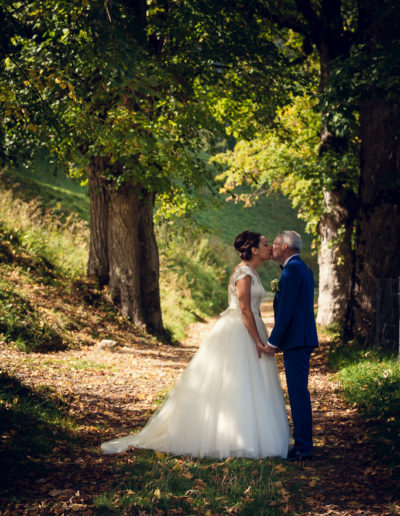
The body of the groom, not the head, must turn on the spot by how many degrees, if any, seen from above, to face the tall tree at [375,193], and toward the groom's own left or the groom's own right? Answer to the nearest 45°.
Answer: approximately 90° to the groom's own right

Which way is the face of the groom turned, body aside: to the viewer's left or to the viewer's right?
to the viewer's left

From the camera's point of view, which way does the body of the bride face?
to the viewer's right

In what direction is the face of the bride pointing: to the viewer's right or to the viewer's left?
to the viewer's right

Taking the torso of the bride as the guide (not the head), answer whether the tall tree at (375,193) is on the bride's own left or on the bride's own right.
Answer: on the bride's own left

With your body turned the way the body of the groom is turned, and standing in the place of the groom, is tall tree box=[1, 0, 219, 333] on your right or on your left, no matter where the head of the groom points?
on your right

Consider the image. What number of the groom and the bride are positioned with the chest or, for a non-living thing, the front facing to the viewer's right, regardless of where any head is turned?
1

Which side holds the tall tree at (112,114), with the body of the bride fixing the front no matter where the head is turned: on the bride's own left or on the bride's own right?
on the bride's own left

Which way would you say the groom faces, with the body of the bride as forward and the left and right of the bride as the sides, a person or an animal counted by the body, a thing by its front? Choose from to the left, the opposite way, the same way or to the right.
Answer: the opposite way

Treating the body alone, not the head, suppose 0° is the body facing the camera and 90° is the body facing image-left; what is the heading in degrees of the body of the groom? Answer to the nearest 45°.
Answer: approximately 90°
